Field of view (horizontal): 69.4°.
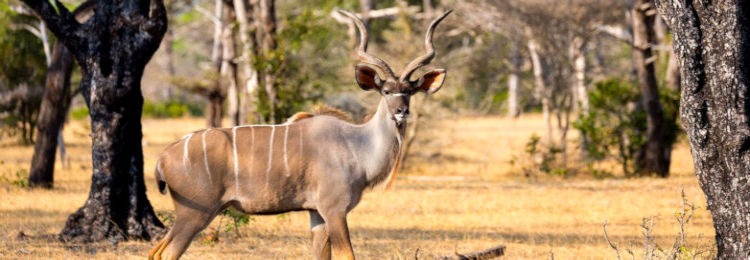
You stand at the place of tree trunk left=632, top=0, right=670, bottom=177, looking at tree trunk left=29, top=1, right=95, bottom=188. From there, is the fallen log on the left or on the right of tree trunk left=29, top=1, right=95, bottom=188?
left

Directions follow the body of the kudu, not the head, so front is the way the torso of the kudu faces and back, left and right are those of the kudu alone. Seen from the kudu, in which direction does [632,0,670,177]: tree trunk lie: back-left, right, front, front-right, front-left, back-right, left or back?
front-left

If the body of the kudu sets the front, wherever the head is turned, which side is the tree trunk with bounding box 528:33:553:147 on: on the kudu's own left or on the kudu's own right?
on the kudu's own left

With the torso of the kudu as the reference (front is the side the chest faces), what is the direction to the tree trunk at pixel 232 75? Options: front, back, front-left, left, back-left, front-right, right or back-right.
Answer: left

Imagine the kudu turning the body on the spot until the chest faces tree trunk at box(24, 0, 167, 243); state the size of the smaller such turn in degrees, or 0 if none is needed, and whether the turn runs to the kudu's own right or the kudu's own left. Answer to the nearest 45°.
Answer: approximately 135° to the kudu's own left

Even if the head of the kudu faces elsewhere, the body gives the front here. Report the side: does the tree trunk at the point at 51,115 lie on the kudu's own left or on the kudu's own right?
on the kudu's own left

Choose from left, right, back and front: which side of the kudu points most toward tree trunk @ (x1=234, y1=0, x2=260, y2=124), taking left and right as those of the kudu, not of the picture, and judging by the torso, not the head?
left

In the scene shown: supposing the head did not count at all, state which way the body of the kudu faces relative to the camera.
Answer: to the viewer's right

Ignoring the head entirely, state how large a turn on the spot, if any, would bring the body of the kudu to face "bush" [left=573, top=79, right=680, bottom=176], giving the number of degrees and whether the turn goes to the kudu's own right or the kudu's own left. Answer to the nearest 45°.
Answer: approximately 45° to the kudu's own left

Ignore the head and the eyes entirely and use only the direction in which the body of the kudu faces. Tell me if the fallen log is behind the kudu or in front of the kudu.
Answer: in front

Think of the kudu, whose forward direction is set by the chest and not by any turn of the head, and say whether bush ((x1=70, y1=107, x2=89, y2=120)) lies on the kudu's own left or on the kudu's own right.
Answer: on the kudu's own left

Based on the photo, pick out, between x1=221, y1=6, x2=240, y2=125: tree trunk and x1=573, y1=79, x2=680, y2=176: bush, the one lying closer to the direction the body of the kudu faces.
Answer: the bush
